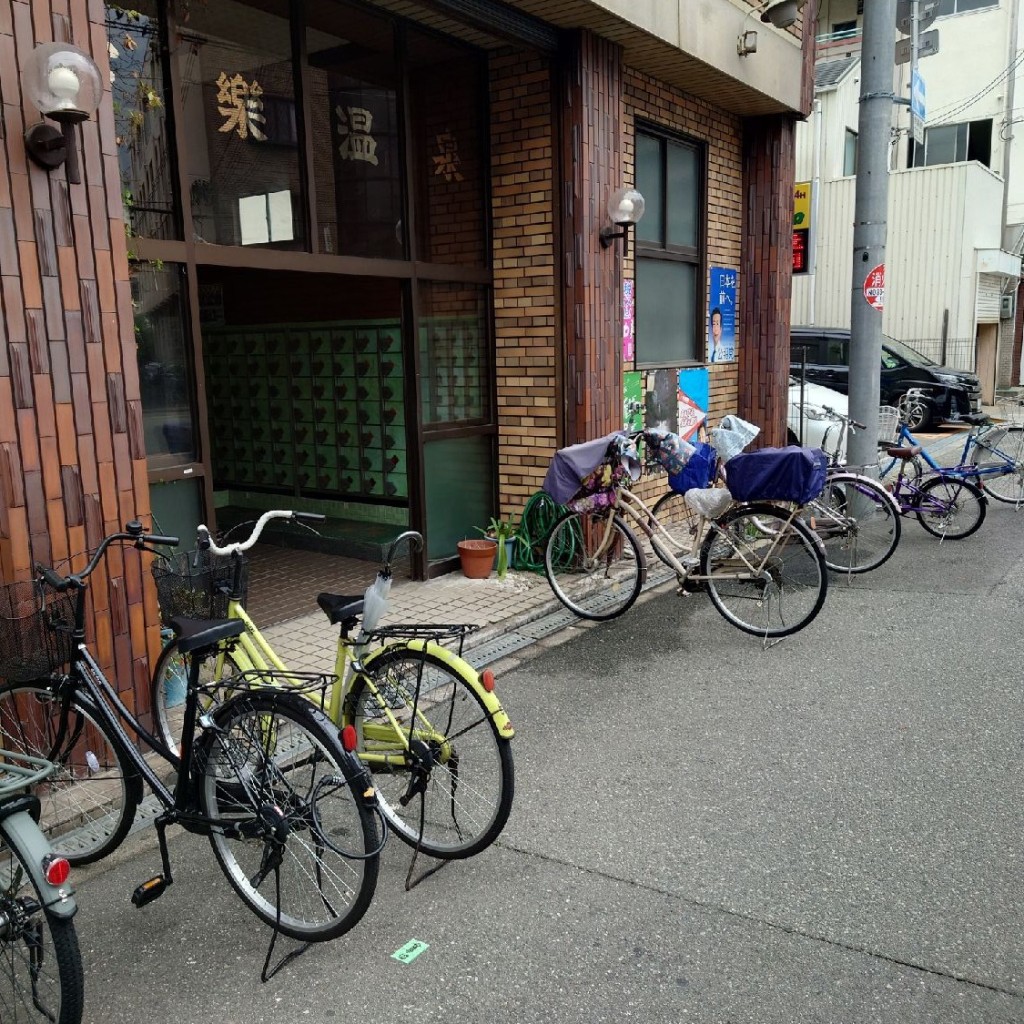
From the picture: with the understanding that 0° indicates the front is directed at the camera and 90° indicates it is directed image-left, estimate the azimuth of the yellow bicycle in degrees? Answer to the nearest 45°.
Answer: approximately 135°

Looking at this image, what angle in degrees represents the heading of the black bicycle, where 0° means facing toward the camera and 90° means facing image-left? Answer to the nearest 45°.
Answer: approximately 135°

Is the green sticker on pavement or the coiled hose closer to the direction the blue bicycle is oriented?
the coiled hose

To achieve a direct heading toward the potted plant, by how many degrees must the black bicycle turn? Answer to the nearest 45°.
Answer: approximately 90° to its right

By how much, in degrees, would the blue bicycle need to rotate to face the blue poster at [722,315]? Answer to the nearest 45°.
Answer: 0° — it already faces it

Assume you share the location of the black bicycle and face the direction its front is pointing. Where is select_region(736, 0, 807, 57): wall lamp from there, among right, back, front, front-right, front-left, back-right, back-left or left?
right

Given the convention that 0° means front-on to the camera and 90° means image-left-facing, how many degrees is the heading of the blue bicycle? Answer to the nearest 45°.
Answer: approximately 90°

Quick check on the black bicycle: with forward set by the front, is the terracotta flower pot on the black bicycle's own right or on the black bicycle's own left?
on the black bicycle's own right

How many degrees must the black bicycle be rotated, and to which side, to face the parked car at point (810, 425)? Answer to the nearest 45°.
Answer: approximately 90° to its right

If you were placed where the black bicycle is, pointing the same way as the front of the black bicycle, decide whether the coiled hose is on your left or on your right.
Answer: on your right

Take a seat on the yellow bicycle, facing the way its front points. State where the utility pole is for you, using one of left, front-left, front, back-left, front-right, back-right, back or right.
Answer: right

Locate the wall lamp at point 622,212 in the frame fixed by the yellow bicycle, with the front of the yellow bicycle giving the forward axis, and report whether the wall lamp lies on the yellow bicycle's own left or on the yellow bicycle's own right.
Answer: on the yellow bicycle's own right

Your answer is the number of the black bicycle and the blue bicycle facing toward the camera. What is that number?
0
